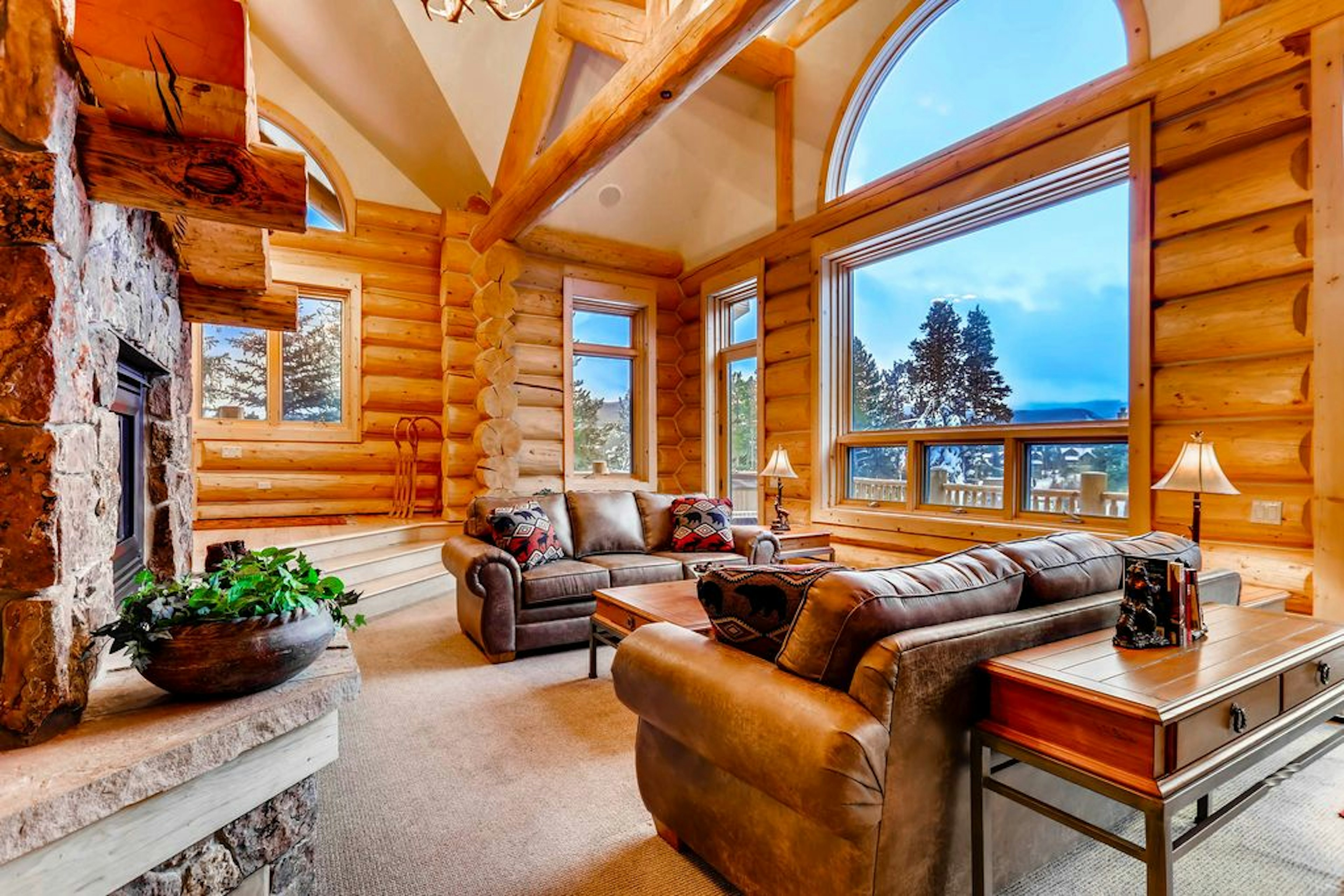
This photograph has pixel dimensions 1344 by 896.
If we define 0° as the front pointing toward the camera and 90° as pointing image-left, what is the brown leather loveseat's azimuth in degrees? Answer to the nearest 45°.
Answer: approximately 315°

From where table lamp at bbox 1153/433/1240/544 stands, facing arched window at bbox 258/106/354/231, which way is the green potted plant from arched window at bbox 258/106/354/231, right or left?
left

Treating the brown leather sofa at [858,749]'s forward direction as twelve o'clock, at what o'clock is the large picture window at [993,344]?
The large picture window is roughly at 2 o'clock from the brown leather sofa.

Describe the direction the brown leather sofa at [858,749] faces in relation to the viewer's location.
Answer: facing away from the viewer and to the left of the viewer

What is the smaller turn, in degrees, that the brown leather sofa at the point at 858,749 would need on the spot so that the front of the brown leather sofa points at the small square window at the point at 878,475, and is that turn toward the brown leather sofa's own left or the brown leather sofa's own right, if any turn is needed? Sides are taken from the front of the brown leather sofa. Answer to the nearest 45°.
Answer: approximately 45° to the brown leather sofa's own right

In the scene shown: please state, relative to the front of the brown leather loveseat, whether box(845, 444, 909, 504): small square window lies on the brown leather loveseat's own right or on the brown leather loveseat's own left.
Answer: on the brown leather loveseat's own left

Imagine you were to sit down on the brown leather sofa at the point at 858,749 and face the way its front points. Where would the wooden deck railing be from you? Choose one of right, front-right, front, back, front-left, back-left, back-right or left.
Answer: front-right

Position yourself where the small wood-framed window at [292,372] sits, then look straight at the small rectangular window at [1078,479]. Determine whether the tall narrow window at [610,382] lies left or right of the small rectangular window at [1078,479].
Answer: left
